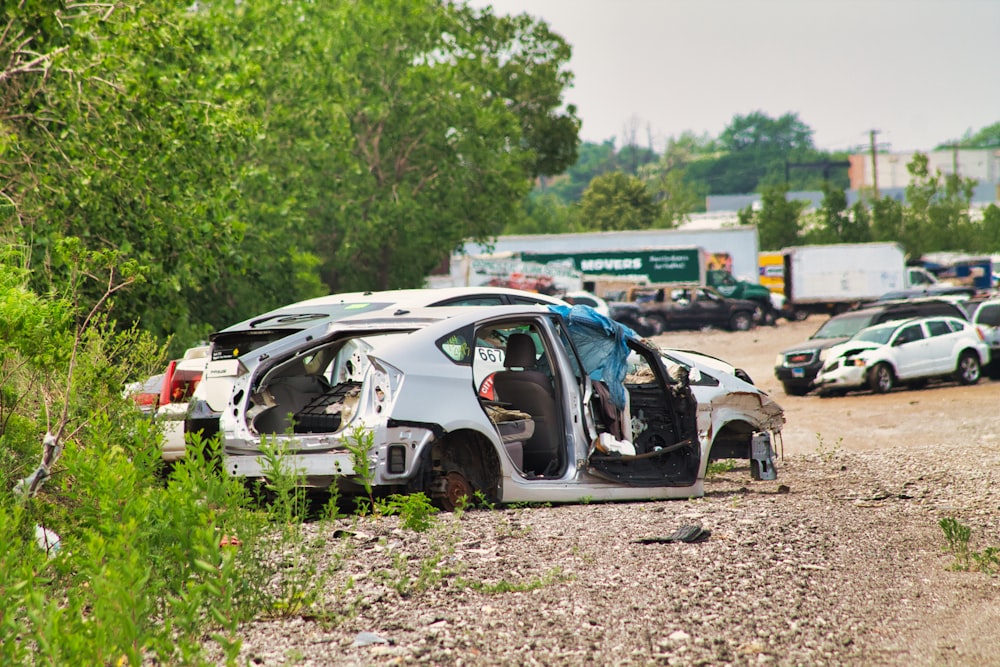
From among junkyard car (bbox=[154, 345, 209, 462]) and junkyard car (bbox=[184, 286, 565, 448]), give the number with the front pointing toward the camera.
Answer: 0

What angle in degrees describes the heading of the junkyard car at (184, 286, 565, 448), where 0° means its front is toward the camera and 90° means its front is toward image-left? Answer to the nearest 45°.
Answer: approximately 225°

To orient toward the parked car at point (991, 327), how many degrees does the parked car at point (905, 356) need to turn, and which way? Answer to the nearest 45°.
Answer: approximately 180°

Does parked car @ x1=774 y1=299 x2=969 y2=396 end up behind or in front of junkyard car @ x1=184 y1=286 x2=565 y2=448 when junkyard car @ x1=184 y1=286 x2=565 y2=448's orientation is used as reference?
in front

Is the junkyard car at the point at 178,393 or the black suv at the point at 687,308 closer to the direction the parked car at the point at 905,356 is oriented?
the junkyard car

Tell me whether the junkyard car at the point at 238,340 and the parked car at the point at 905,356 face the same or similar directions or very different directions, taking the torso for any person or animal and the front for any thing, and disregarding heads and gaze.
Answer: very different directions

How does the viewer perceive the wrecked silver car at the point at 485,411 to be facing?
facing away from the viewer and to the right of the viewer

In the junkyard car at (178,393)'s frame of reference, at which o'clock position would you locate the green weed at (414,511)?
The green weed is roughly at 4 o'clock from the junkyard car.

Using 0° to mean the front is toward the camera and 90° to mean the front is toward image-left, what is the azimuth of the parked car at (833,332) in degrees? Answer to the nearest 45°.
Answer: approximately 45°

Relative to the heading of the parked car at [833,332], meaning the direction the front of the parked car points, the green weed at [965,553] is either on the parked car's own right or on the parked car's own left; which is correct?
on the parked car's own left

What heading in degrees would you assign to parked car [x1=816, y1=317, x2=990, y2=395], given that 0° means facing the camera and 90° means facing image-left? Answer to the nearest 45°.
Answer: approximately 45°

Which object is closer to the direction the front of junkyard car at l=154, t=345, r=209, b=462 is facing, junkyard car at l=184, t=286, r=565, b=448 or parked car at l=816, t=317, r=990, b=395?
the parked car

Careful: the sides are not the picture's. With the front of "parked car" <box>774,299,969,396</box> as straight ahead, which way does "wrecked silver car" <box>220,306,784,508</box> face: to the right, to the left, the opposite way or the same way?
the opposite way

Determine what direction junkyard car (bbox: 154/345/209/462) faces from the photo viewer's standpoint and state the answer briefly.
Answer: facing away from the viewer and to the right of the viewer

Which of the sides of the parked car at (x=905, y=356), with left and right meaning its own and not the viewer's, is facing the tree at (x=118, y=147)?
front

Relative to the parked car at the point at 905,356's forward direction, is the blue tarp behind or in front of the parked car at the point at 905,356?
in front

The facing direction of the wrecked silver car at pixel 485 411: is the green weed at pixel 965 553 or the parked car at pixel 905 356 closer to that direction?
the parked car

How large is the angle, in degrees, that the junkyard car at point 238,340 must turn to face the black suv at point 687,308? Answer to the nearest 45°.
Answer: approximately 45° to its left
